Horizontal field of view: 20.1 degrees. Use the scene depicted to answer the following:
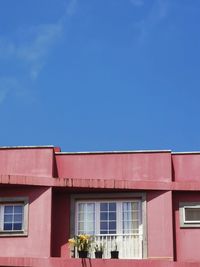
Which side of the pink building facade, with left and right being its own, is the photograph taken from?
front
